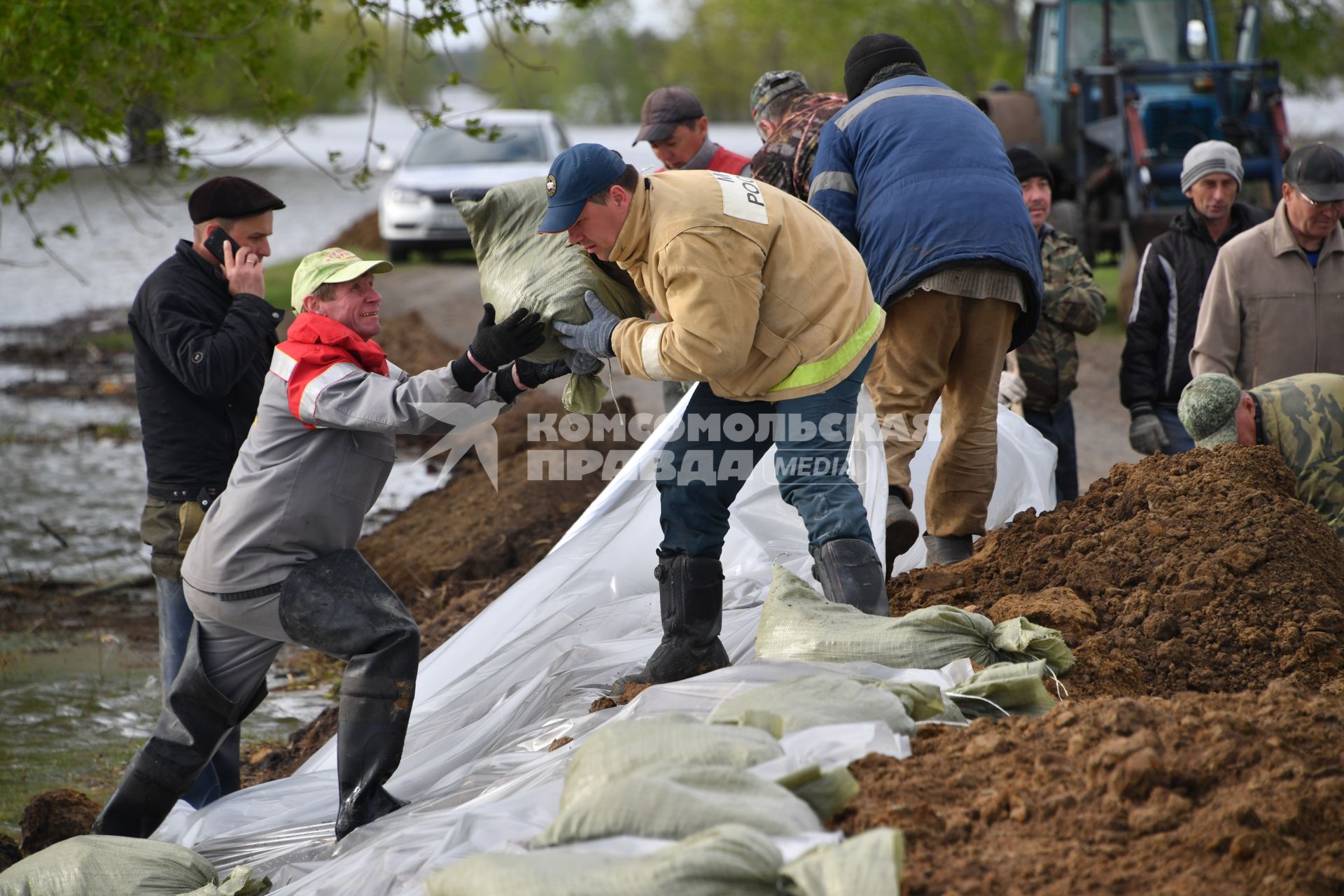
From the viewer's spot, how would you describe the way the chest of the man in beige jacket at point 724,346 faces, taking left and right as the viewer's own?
facing to the left of the viewer

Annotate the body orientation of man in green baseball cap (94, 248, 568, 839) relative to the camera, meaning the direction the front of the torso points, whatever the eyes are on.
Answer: to the viewer's right

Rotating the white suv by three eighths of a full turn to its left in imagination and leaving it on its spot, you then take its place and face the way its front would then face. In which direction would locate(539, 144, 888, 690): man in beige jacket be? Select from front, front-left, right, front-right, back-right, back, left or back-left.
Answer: right

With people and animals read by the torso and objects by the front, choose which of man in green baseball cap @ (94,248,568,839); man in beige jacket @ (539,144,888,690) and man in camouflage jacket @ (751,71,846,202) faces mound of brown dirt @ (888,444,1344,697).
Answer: the man in green baseball cap

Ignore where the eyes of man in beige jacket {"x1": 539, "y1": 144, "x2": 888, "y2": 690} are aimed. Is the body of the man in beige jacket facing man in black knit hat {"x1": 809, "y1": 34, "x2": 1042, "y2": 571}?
no

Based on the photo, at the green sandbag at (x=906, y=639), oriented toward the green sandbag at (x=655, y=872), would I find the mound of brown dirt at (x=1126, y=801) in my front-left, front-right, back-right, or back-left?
front-left

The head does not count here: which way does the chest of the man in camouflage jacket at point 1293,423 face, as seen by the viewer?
to the viewer's left

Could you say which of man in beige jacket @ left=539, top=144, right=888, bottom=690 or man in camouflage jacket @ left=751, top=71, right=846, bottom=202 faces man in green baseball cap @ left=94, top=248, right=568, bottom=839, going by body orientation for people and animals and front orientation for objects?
the man in beige jacket

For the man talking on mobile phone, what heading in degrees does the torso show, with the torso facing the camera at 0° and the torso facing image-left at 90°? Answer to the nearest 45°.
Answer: approximately 270°

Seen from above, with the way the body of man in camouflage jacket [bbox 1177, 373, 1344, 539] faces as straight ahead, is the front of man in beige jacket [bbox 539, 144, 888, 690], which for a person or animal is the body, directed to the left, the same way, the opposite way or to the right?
the same way

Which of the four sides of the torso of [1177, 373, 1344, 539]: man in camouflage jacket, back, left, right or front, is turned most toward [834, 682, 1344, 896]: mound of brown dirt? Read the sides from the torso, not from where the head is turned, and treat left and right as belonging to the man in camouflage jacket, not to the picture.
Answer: left

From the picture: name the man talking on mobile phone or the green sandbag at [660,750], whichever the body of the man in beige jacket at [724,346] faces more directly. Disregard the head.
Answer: the man talking on mobile phone

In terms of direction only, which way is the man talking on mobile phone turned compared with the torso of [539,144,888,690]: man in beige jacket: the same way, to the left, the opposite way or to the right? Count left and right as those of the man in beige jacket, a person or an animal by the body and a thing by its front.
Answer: the opposite way

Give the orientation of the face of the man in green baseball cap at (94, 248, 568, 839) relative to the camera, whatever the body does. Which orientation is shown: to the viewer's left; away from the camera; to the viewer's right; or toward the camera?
to the viewer's right

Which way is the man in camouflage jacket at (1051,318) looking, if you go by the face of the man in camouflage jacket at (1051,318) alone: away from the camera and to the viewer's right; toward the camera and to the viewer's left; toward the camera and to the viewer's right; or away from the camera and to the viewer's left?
toward the camera and to the viewer's left

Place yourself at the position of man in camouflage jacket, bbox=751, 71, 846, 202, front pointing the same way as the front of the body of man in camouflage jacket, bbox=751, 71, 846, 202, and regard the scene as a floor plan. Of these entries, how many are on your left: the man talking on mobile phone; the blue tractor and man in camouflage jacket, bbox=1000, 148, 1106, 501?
1

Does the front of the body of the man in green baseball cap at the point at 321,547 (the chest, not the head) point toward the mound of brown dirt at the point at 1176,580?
yes
